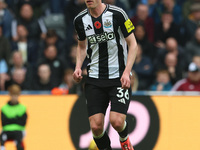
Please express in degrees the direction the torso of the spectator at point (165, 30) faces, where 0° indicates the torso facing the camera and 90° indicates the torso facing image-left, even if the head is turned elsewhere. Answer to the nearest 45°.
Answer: approximately 0°

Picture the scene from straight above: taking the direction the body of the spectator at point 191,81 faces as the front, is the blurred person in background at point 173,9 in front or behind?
behind

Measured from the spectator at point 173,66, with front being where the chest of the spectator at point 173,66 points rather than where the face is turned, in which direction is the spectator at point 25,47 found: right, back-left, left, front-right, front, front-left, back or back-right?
right

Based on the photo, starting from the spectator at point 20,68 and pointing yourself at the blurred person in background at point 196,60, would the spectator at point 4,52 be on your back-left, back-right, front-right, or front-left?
back-left

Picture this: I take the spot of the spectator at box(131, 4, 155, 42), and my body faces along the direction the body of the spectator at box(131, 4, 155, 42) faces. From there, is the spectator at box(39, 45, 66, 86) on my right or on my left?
on my right

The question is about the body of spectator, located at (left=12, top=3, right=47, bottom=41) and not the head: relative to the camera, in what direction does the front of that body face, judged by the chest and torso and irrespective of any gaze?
toward the camera

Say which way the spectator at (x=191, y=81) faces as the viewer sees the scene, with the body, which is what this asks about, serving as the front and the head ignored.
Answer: toward the camera

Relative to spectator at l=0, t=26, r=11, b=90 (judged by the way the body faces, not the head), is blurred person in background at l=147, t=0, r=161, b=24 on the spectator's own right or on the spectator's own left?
on the spectator's own left

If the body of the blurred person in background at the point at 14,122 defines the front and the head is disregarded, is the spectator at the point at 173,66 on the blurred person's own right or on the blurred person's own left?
on the blurred person's own left

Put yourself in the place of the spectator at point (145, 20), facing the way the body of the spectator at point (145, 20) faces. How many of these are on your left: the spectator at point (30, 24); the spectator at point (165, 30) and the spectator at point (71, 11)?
1
